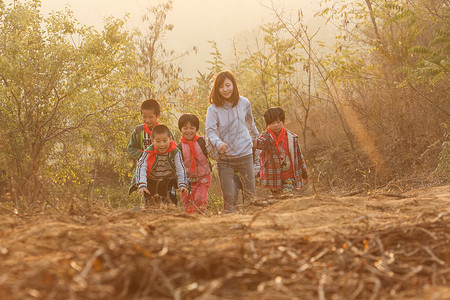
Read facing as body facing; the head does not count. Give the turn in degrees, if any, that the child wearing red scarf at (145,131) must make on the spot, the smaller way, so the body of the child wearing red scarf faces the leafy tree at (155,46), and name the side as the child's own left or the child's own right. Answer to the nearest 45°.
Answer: approximately 180°

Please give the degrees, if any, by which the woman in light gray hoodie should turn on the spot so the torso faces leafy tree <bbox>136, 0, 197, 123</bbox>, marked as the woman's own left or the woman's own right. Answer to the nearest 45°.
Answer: approximately 180°

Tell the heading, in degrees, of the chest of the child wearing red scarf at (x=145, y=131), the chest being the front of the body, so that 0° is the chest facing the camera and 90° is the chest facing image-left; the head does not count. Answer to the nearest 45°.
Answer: approximately 0°

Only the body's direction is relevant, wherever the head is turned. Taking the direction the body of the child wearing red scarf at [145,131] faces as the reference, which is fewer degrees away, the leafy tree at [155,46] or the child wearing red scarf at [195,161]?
the child wearing red scarf

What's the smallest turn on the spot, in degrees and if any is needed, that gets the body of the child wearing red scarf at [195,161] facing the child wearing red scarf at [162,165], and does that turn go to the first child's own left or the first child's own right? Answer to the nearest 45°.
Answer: approximately 45° to the first child's own right

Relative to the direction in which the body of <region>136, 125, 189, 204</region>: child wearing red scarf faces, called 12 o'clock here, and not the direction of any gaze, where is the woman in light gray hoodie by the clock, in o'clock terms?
The woman in light gray hoodie is roughly at 9 o'clock from the child wearing red scarf.

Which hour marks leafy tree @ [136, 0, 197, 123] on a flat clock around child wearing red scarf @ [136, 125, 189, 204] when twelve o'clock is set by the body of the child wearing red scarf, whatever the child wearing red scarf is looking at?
The leafy tree is roughly at 6 o'clock from the child wearing red scarf.
